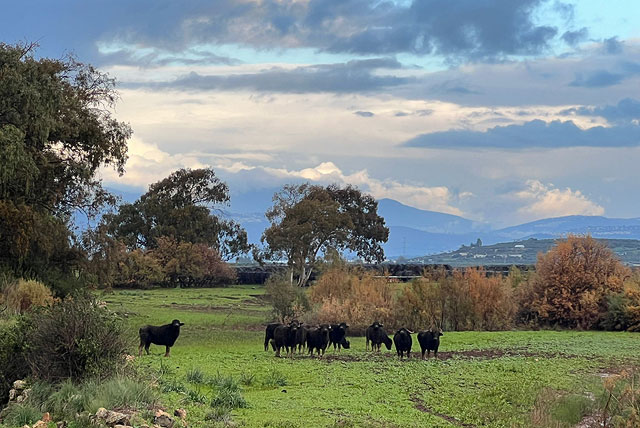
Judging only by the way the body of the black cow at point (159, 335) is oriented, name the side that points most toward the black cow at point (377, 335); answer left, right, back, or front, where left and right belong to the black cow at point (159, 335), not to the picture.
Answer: front

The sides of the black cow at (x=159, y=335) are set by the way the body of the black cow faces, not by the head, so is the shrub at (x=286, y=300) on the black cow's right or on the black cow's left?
on the black cow's left

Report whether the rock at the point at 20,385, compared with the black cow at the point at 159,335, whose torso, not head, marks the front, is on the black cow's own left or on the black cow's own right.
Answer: on the black cow's own right

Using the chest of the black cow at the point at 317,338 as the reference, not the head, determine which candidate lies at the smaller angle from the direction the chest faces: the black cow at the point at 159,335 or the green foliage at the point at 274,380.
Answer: the green foliage

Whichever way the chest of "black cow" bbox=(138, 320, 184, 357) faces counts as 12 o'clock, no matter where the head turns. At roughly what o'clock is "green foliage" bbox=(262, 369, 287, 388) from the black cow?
The green foliage is roughly at 2 o'clock from the black cow.

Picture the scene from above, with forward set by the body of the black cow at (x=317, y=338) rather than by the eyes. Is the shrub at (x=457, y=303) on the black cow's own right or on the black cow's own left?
on the black cow's own left

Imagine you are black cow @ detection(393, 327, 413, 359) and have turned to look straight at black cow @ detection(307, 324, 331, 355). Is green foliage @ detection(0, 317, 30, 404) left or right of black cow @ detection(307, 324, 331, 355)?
left

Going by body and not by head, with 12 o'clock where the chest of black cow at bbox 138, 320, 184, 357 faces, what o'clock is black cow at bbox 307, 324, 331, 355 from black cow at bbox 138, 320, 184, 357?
black cow at bbox 307, 324, 331, 355 is roughly at 12 o'clock from black cow at bbox 138, 320, 184, 357.

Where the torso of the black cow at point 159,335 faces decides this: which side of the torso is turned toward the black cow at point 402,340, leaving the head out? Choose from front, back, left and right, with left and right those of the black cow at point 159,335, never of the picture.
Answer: front

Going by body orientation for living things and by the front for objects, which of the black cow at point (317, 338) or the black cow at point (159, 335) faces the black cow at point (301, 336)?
the black cow at point (159, 335)

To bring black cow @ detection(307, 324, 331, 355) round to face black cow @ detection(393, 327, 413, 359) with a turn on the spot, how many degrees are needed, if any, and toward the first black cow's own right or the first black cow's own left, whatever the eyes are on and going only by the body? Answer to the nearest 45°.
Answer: approximately 45° to the first black cow's own left

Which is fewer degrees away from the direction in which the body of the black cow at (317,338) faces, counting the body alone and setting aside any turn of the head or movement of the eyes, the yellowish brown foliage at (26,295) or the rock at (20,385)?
the rock

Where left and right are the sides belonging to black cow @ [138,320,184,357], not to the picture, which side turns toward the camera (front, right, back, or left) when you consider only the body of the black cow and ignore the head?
right

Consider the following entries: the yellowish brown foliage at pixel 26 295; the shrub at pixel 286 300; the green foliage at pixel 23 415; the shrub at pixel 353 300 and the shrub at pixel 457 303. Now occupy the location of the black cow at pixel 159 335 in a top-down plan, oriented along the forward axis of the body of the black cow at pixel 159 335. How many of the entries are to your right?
1

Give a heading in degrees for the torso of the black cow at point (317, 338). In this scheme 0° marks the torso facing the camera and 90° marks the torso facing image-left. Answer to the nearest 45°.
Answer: approximately 315°

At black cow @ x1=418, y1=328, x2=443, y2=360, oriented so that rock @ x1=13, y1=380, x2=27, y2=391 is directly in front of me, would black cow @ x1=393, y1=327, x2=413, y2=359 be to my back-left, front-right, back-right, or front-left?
front-right

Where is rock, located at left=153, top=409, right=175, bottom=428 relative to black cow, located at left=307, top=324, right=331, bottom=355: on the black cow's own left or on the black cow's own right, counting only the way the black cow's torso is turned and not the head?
on the black cow's own right

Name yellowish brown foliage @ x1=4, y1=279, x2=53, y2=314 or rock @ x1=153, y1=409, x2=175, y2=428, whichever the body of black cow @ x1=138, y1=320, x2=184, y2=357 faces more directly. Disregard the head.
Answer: the rock

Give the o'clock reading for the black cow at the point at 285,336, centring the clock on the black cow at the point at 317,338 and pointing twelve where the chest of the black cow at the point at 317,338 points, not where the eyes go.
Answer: the black cow at the point at 285,336 is roughly at 4 o'clock from the black cow at the point at 317,338.

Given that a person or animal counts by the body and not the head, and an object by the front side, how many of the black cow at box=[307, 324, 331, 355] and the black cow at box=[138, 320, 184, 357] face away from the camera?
0
